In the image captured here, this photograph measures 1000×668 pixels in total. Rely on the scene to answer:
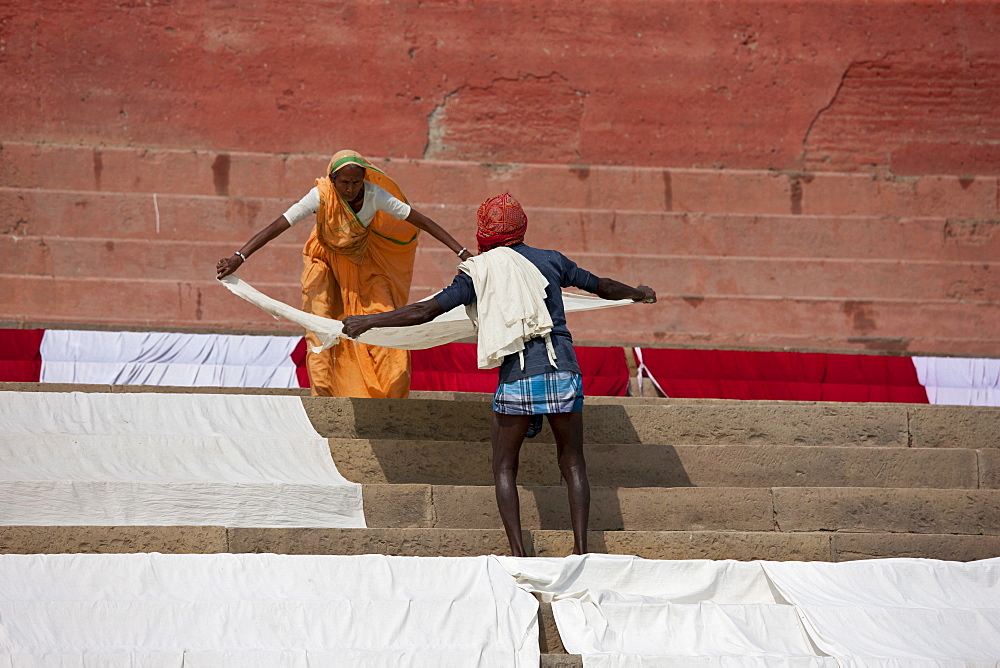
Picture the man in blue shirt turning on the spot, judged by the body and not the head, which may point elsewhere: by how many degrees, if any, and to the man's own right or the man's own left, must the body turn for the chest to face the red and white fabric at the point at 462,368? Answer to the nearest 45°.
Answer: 0° — they already face it

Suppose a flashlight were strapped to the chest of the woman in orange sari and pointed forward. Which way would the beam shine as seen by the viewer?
toward the camera

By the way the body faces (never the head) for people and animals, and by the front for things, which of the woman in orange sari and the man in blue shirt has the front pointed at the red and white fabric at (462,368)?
the man in blue shirt

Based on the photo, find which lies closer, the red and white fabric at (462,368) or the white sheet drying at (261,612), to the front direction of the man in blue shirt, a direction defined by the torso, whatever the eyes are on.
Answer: the red and white fabric

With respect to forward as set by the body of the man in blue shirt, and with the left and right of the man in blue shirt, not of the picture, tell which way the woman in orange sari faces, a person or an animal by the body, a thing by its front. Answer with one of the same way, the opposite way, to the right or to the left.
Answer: the opposite way

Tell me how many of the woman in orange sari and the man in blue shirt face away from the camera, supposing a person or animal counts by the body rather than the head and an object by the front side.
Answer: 1

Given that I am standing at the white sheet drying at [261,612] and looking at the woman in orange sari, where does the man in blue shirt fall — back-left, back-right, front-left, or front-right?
front-right

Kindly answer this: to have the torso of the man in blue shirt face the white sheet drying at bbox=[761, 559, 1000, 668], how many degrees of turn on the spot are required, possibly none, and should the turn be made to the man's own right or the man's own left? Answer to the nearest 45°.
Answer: approximately 90° to the man's own right

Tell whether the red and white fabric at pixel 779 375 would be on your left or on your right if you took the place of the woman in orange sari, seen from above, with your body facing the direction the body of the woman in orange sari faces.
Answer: on your left

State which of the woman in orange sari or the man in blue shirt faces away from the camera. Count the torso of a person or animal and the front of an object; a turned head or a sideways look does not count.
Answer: the man in blue shirt

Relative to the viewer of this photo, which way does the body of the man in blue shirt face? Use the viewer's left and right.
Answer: facing away from the viewer

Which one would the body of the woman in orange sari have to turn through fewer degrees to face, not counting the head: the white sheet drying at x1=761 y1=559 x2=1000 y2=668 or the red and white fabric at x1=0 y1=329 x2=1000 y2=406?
the white sheet drying

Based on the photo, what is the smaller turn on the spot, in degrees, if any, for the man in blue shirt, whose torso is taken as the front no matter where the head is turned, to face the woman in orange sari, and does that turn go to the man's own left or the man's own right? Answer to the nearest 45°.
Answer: approximately 45° to the man's own left

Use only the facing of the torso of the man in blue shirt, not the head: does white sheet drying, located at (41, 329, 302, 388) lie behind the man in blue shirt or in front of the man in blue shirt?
in front
